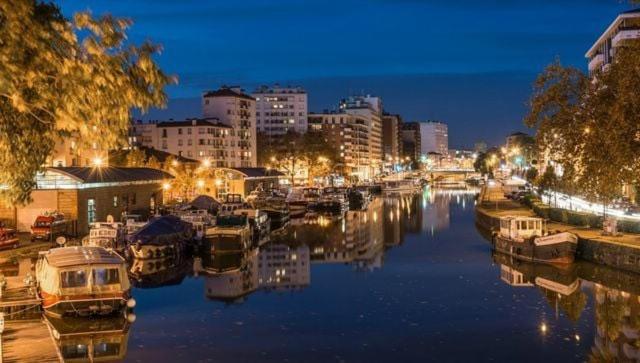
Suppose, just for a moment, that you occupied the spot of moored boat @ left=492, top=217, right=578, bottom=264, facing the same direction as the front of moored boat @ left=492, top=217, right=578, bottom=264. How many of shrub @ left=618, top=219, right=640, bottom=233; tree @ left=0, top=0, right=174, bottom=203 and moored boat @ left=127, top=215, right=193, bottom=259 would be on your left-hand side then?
1

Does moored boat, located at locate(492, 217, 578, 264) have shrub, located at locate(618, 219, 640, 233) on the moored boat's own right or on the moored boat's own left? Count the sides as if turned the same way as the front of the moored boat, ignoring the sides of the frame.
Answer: on the moored boat's own left

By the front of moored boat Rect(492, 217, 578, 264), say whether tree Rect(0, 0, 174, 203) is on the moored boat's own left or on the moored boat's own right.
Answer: on the moored boat's own right

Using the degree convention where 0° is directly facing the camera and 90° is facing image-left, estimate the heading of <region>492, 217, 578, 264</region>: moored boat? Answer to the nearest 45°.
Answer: approximately 315°
